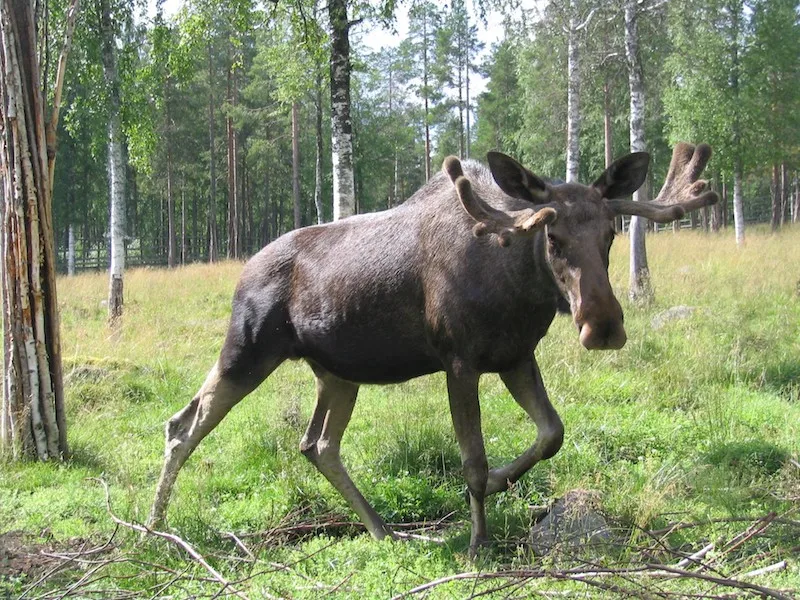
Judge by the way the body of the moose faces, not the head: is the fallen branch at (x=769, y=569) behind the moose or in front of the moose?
in front

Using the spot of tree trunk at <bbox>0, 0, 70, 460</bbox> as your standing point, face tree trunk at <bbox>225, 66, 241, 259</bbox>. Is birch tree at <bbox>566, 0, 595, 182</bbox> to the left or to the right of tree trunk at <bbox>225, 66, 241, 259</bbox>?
right

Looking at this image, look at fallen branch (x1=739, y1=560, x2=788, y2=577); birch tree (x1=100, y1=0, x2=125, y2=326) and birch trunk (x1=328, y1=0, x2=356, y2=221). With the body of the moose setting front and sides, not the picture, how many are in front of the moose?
1

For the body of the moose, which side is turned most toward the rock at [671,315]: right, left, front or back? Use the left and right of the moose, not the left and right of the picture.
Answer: left

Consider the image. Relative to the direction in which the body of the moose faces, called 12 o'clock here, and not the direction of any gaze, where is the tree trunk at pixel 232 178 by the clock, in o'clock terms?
The tree trunk is roughly at 7 o'clock from the moose.

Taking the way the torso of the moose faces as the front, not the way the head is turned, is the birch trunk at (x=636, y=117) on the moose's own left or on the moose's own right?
on the moose's own left

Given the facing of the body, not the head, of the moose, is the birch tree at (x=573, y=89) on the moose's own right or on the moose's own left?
on the moose's own left

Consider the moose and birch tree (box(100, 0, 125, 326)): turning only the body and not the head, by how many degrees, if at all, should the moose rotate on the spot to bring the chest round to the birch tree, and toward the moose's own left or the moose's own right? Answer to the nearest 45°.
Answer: approximately 180°

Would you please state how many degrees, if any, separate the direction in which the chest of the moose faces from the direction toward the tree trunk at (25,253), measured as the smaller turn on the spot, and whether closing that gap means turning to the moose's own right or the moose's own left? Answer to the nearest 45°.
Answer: approximately 180°

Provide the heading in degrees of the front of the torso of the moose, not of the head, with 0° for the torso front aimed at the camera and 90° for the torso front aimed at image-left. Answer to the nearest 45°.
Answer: approximately 315°

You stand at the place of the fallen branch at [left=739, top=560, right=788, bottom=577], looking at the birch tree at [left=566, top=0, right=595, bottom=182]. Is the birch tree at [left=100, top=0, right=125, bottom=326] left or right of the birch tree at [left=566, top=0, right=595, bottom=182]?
left
